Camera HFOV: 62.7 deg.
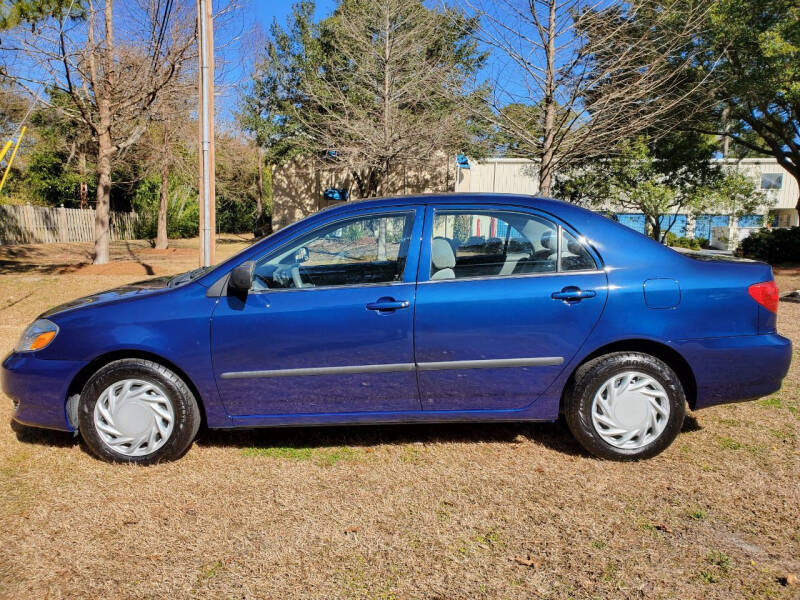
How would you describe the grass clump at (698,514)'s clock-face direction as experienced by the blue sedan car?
The grass clump is roughly at 7 o'clock from the blue sedan car.

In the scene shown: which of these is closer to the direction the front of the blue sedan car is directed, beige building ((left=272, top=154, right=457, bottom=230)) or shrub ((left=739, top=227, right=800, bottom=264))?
the beige building

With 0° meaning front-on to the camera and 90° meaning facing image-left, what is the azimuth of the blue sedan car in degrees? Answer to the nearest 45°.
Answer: approximately 90°

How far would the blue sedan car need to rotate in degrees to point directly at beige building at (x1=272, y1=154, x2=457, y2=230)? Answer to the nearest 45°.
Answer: approximately 90° to its right

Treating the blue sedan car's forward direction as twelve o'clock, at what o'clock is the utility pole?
The utility pole is roughly at 2 o'clock from the blue sedan car.

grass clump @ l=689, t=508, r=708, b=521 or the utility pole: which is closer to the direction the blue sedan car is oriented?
the utility pole

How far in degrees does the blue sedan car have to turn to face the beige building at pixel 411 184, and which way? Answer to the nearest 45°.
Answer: approximately 90° to its right
